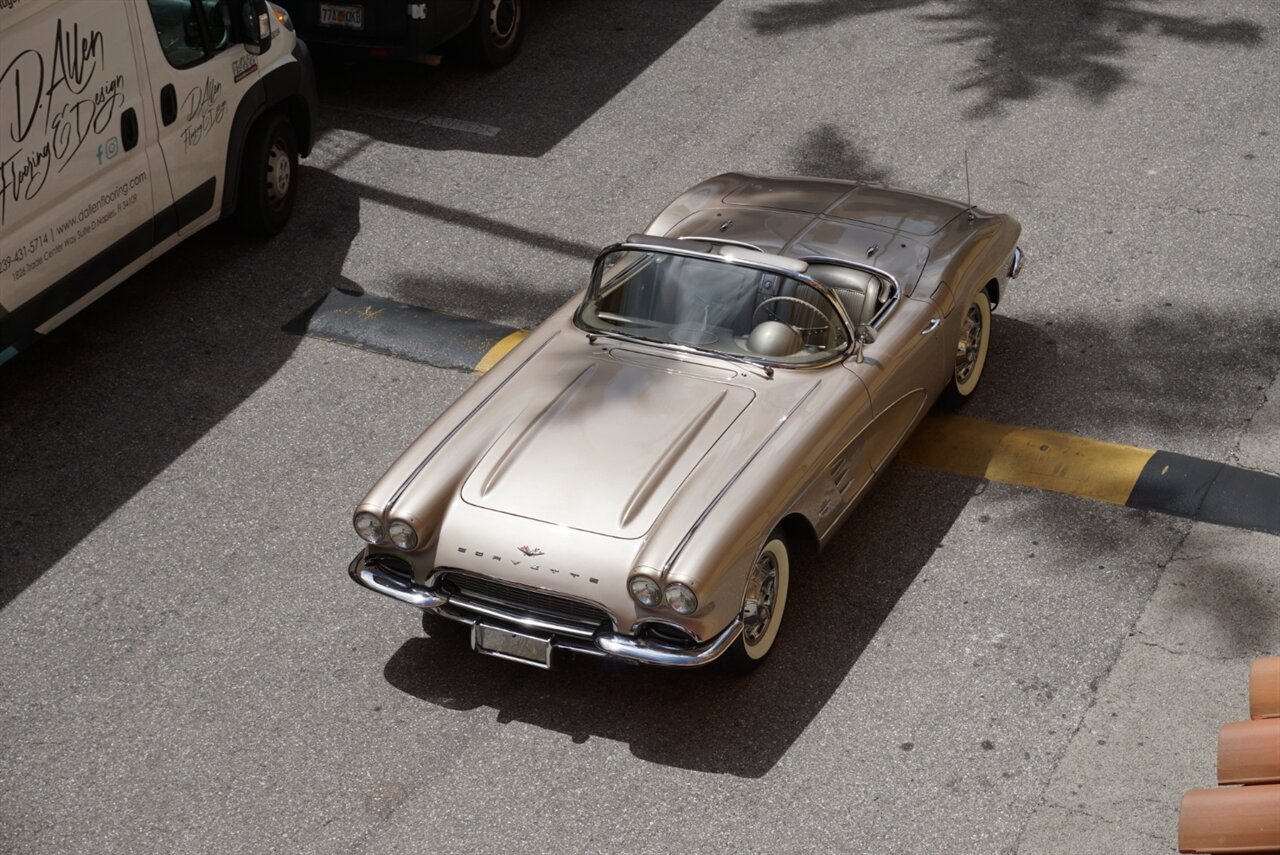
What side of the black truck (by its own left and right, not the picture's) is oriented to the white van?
back

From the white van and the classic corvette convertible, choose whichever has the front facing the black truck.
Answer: the white van

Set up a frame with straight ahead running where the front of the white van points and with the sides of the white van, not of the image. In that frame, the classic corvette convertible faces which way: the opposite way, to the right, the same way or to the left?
the opposite way

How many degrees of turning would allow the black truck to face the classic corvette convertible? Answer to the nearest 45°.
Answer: approximately 135° to its right

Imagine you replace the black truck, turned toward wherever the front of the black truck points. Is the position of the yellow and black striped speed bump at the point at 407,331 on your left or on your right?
on your right

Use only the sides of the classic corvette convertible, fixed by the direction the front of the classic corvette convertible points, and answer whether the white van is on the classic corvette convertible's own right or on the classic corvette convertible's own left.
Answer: on the classic corvette convertible's own right

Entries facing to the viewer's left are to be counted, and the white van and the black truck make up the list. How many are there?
0

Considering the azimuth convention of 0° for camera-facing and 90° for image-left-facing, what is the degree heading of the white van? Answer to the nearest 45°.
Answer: approximately 225°

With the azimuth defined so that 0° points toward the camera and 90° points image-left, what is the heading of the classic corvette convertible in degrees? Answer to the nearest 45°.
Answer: approximately 45°

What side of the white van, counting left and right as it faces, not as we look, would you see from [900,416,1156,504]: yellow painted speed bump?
right

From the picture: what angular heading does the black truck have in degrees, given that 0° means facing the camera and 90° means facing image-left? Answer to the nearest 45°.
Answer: approximately 225°

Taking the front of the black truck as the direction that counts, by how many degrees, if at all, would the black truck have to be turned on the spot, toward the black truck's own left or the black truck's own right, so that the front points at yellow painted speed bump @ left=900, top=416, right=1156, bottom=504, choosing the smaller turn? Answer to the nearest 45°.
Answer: approximately 90° to the black truck's own right
